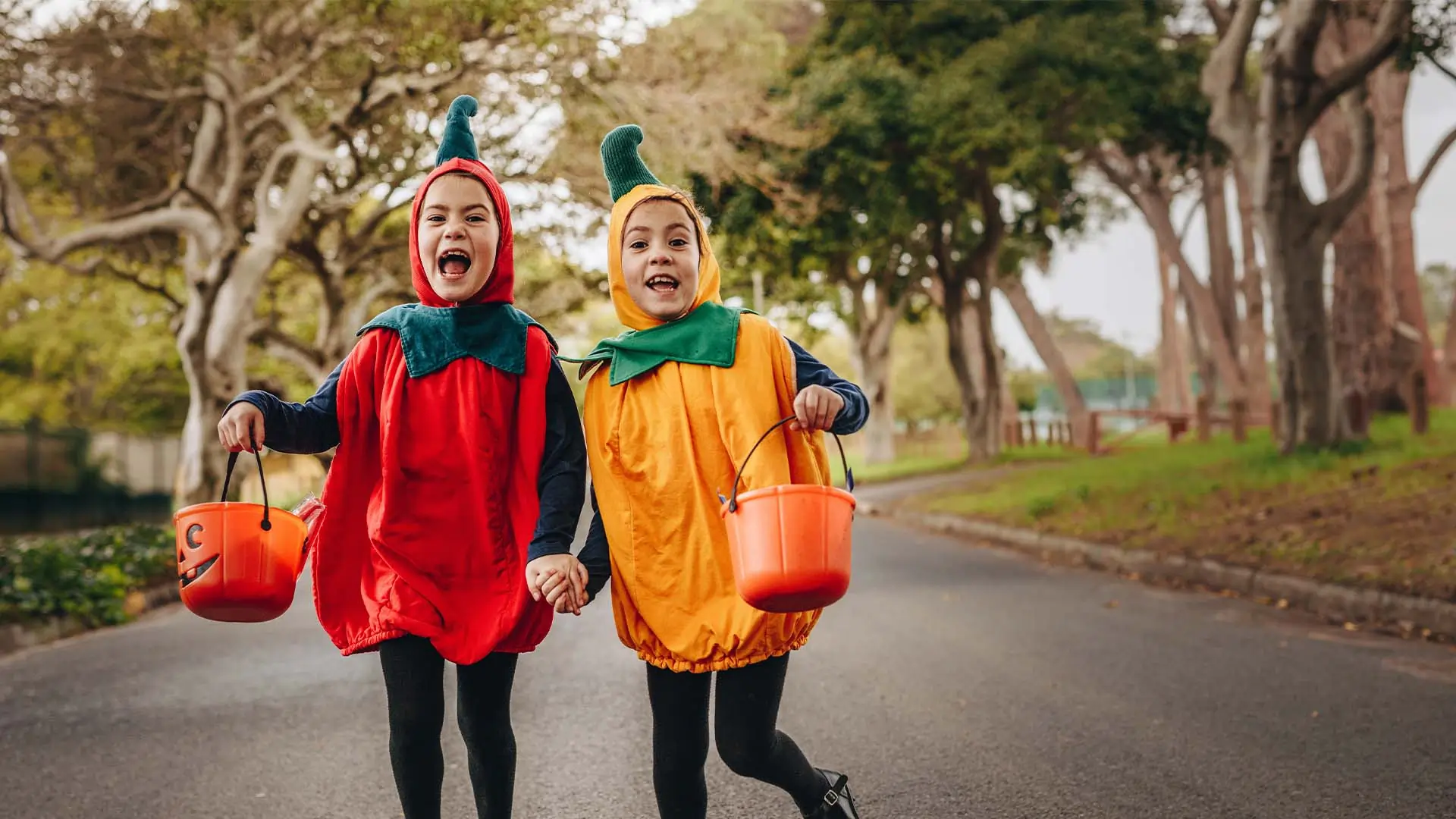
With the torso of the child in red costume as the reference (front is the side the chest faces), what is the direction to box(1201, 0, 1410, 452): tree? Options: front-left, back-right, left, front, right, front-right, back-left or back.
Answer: back-left

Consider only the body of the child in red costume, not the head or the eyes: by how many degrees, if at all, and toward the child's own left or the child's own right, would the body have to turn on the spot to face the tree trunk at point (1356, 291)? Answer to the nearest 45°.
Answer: approximately 135° to the child's own left

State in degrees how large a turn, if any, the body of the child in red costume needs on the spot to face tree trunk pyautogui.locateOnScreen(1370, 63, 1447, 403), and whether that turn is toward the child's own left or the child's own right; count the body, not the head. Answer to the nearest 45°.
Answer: approximately 135° to the child's own left

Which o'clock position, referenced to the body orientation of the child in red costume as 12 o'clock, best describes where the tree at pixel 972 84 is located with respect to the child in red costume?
The tree is roughly at 7 o'clock from the child in red costume.

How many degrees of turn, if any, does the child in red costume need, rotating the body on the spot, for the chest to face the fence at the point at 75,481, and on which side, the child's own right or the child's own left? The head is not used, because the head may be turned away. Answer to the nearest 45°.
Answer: approximately 180°

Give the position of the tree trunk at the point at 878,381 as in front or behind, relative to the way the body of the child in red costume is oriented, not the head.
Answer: behind

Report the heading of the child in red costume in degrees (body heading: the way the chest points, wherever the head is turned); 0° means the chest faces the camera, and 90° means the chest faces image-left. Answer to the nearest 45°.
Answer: approximately 0°
